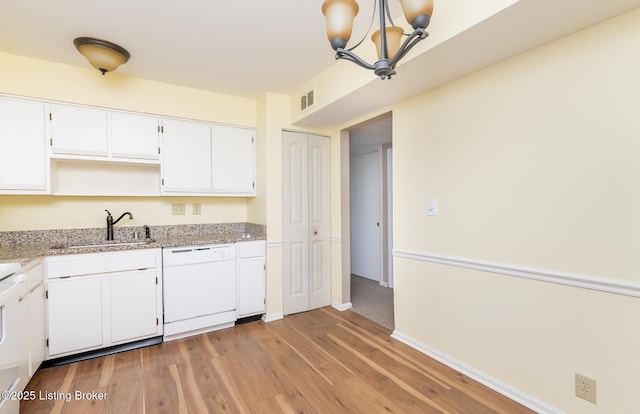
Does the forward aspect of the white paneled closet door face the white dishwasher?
no

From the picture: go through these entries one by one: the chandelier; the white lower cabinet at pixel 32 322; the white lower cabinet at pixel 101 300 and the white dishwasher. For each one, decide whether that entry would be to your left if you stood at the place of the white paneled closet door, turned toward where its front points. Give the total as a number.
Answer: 0

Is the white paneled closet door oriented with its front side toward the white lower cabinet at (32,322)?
no

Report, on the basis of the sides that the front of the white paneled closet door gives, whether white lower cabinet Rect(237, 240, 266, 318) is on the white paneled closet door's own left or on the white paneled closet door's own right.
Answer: on the white paneled closet door's own right

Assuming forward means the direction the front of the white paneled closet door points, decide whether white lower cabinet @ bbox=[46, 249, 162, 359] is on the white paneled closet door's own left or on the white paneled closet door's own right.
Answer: on the white paneled closet door's own right

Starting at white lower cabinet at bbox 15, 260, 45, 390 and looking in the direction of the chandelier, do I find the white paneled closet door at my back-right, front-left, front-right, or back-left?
front-left

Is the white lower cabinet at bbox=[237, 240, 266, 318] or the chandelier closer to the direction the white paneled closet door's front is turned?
the chandelier

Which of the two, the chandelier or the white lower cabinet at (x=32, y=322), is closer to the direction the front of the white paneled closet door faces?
the chandelier

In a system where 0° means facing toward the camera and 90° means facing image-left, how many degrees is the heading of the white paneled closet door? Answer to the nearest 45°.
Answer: approximately 315°

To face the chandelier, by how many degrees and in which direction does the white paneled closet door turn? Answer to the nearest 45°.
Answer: approximately 45° to its right

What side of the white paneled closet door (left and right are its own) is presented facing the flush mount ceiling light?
right
